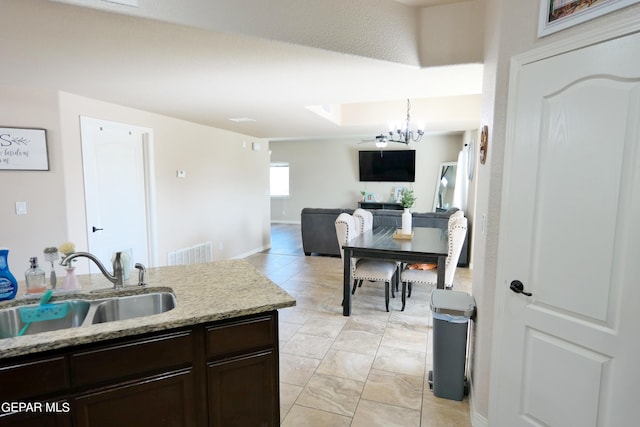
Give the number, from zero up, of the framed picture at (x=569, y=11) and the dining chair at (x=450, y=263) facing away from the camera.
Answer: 0

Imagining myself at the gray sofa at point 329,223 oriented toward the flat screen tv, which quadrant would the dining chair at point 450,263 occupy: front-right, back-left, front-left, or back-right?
back-right

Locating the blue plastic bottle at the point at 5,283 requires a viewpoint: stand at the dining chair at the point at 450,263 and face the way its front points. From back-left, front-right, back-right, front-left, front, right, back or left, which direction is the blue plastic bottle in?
front-left

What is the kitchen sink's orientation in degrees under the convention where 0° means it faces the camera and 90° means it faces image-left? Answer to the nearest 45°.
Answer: approximately 315°

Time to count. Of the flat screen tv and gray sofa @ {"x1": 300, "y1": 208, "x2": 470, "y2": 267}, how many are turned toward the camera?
1

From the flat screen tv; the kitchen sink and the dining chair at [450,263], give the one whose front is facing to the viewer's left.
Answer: the dining chair

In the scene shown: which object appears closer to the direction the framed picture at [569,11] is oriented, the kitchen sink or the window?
the kitchen sink

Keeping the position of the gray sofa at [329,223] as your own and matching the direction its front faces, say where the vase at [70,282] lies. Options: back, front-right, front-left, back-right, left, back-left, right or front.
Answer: back

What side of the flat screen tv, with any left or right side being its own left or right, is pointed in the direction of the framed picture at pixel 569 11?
front

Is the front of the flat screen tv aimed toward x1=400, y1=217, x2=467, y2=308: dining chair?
yes

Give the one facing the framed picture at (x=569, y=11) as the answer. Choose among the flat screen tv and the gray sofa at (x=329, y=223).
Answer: the flat screen tv

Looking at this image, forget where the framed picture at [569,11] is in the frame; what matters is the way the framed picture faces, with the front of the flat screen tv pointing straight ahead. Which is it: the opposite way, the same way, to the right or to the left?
to the right

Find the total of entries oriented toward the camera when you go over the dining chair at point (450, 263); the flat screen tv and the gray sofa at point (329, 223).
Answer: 1

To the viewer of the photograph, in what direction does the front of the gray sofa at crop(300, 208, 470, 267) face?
facing away from the viewer
